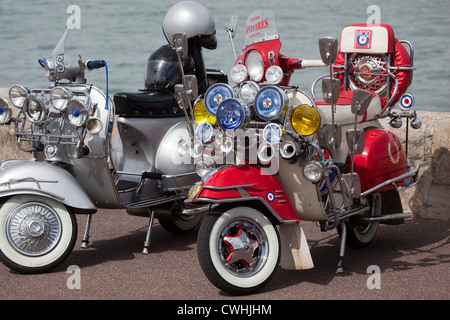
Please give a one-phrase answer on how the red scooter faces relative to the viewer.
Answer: facing the viewer and to the left of the viewer

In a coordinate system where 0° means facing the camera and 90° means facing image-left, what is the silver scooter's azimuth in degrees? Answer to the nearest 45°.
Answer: approximately 45°

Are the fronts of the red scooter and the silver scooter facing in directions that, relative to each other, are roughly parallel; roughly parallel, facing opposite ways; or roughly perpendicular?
roughly parallel

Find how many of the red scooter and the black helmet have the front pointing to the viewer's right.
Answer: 0

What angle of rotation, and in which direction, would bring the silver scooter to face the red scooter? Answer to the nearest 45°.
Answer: approximately 90° to its left
